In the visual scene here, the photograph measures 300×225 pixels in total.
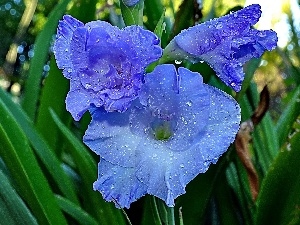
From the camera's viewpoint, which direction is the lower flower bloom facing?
toward the camera
